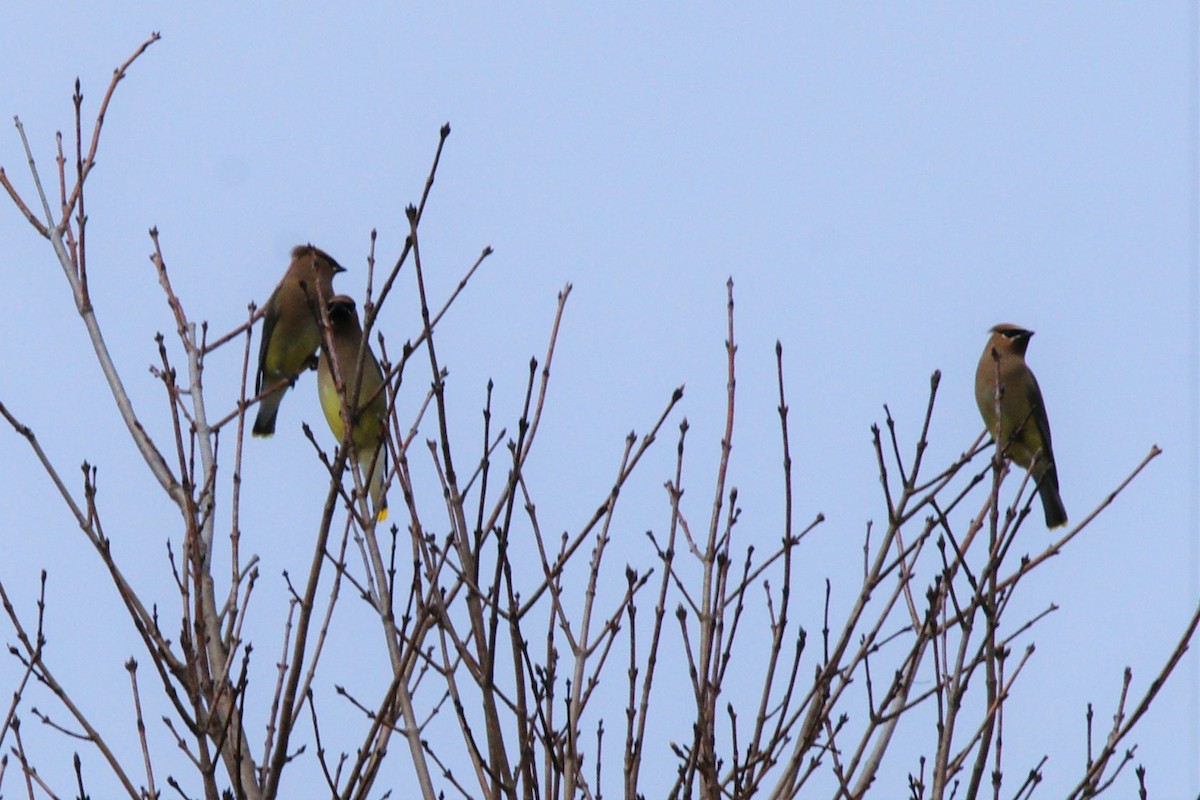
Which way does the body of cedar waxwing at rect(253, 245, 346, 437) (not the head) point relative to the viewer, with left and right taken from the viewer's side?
facing the viewer and to the right of the viewer

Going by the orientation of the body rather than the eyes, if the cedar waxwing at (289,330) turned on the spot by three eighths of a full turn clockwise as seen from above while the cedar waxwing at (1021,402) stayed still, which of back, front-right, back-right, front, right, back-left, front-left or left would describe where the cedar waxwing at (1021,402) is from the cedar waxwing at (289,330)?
back

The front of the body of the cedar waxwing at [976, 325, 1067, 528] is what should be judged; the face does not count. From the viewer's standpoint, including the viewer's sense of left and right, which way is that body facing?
facing the viewer and to the left of the viewer
